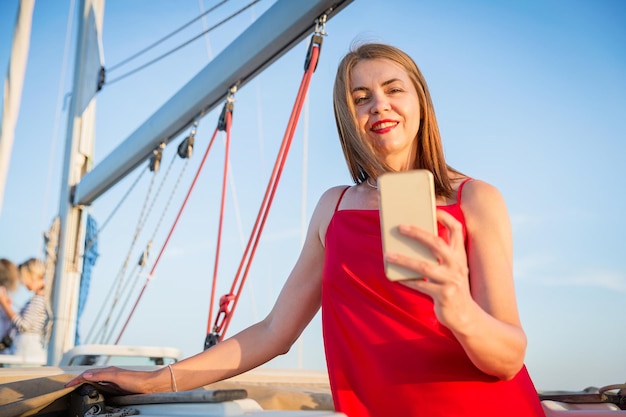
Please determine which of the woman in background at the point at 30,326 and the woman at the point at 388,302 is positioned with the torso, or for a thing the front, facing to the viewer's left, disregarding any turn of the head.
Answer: the woman in background

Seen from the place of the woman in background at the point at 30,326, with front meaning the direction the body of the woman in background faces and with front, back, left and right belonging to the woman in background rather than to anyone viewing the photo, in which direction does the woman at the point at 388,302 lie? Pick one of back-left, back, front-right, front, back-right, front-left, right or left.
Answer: left

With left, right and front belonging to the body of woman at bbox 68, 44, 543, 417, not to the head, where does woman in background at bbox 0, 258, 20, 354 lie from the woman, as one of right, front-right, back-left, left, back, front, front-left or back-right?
back-right

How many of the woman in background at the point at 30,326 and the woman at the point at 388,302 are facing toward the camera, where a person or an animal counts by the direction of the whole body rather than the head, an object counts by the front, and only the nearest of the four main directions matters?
1

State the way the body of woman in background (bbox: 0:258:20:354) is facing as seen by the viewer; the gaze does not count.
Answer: to the viewer's right

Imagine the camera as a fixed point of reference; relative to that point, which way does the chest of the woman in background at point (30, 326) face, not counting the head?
to the viewer's left
